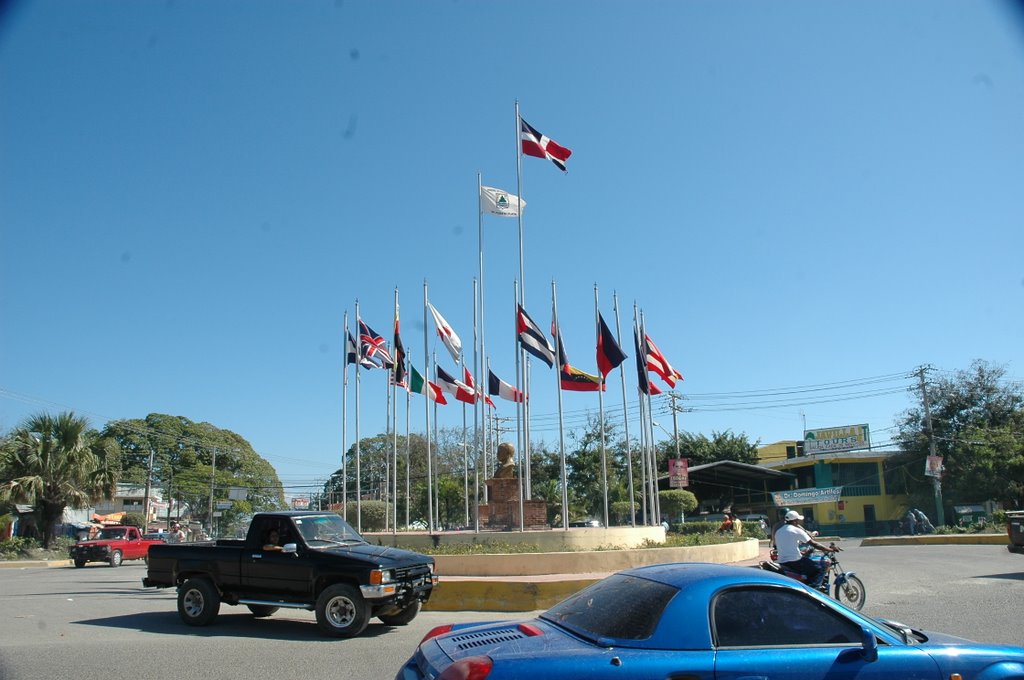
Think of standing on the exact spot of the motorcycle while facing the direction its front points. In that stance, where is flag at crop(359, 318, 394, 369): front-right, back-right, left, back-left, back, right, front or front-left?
back

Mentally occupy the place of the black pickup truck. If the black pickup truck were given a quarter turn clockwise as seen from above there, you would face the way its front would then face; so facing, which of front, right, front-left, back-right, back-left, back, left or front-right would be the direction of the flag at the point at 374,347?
back-right

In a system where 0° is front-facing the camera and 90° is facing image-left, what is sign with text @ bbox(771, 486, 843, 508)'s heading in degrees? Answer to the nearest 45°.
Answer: approximately 0°

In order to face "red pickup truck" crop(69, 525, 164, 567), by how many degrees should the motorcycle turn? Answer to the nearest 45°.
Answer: approximately 180°

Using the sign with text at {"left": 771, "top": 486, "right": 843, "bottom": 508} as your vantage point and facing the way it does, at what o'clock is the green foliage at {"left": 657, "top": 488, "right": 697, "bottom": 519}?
The green foliage is roughly at 1 o'clock from the sign with text.

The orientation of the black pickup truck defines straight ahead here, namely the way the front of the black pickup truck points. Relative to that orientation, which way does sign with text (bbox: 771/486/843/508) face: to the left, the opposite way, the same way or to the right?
to the right
